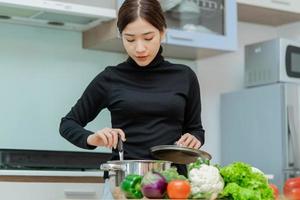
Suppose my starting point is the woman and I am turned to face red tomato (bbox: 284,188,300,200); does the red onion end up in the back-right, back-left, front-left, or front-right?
front-right

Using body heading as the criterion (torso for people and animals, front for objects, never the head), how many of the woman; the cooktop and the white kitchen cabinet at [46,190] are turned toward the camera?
3

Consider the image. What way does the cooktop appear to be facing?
toward the camera

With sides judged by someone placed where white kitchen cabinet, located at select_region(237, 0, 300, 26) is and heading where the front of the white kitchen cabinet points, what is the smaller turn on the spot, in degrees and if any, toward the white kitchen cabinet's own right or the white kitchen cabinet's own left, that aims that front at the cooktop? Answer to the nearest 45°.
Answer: approximately 45° to the white kitchen cabinet's own right

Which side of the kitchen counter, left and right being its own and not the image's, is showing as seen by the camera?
front

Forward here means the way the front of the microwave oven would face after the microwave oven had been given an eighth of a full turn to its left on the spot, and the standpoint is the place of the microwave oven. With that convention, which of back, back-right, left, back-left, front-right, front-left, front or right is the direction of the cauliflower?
right

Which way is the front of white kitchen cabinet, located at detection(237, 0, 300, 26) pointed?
toward the camera

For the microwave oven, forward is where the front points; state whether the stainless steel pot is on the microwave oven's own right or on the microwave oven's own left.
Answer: on the microwave oven's own right

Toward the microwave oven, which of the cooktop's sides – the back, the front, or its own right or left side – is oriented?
left
